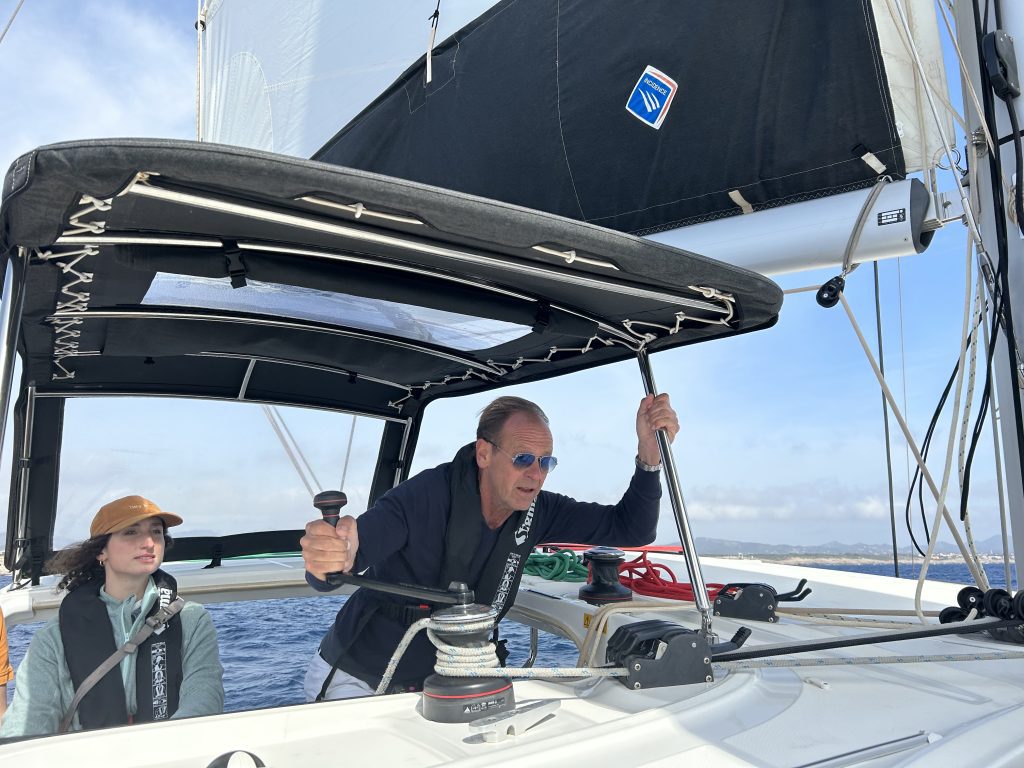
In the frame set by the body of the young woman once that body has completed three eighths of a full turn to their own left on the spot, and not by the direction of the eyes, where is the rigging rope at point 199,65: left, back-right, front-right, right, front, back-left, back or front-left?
front

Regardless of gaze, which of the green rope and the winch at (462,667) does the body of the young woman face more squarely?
the winch

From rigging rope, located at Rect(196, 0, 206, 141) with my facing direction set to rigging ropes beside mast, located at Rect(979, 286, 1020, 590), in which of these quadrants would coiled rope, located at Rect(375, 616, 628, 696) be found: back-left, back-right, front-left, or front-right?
front-right

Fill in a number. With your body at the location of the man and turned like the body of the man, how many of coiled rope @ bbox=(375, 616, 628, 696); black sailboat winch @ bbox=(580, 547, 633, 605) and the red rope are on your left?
2

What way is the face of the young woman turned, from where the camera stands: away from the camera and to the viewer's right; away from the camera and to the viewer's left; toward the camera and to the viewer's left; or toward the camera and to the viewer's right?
toward the camera and to the viewer's right

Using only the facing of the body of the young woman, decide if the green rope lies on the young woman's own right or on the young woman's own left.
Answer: on the young woman's own left

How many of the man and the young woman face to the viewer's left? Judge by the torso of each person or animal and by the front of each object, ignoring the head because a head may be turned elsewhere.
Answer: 0

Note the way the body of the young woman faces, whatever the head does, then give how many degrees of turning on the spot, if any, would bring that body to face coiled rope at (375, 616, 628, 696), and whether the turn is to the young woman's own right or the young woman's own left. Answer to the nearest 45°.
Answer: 0° — they already face it

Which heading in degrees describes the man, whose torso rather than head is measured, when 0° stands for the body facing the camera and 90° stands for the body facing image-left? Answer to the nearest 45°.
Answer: approximately 315°

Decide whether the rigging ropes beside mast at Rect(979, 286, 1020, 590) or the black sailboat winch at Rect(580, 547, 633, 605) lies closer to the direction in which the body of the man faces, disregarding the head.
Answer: the rigging ropes beside mast

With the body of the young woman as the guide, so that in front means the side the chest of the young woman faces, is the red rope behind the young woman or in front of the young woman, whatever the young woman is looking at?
in front

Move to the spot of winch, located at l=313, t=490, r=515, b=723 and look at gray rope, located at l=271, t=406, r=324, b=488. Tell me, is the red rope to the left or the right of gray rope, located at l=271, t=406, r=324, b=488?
right

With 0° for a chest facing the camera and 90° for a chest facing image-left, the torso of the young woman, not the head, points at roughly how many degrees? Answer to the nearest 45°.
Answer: approximately 315°
